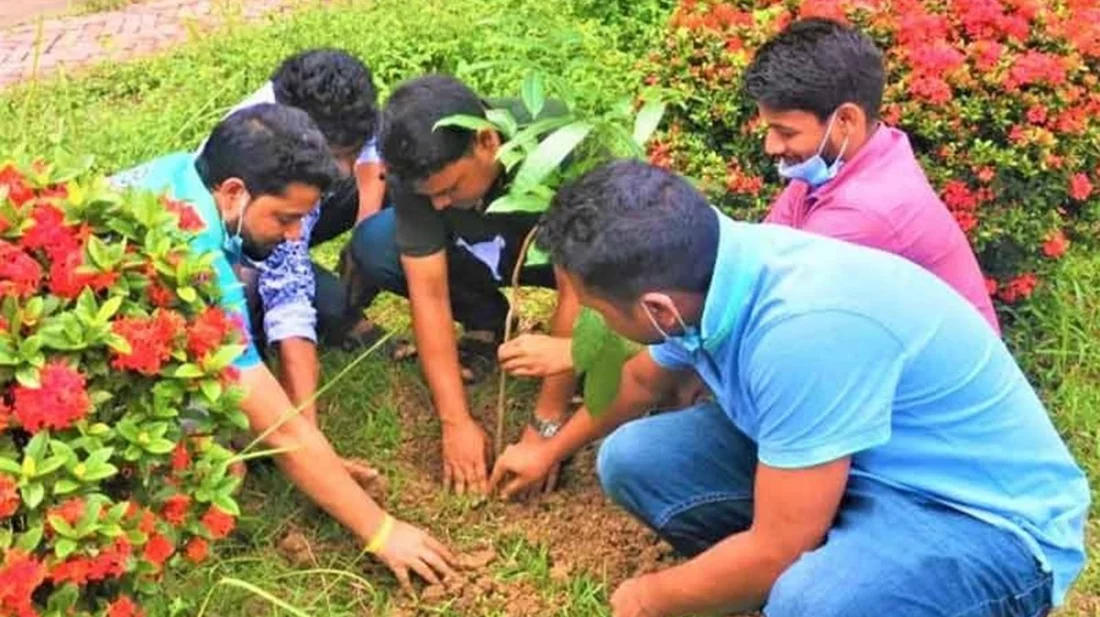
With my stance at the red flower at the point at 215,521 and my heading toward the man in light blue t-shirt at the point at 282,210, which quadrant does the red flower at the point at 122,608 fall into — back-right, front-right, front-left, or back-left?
back-left

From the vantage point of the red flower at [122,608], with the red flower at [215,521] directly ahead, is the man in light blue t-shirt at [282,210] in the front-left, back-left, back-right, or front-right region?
front-left

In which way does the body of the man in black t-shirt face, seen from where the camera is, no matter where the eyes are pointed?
toward the camera

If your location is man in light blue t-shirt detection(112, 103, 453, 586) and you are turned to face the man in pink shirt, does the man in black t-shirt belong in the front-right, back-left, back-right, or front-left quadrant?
front-left

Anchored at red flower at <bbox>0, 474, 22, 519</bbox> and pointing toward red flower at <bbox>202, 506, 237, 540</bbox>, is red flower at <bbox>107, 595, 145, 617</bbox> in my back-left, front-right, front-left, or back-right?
front-right

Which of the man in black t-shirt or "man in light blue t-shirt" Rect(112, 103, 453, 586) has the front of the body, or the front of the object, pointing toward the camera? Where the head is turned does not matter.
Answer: the man in black t-shirt

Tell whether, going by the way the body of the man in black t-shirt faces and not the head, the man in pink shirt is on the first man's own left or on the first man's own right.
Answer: on the first man's own left

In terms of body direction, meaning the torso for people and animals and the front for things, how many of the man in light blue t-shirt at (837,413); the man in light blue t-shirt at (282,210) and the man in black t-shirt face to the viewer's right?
1

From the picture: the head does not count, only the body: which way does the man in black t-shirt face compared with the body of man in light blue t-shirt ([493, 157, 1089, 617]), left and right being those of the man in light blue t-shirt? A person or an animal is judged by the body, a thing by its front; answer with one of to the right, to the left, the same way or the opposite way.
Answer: to the left

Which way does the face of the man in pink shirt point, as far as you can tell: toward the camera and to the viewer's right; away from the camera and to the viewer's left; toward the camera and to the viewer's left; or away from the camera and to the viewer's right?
toward the camera and to the viewer's left

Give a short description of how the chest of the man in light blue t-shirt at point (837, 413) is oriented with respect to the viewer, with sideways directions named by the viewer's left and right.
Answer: facing to the left of the viewer

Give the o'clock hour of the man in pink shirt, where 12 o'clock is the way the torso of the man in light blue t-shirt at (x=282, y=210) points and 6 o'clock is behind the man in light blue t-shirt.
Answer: The man in pink shirt is roughly at 12 o'clock from the man in light blue t-shirt.

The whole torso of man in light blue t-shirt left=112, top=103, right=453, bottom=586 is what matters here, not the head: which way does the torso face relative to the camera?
to the viewer's right

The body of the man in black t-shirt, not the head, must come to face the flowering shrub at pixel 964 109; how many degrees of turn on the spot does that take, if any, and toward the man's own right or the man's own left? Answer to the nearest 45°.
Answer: approximately 90° to the man's own left

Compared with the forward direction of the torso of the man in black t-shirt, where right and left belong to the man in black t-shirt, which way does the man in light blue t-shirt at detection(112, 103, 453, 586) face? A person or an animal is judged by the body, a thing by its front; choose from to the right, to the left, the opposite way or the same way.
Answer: to the left

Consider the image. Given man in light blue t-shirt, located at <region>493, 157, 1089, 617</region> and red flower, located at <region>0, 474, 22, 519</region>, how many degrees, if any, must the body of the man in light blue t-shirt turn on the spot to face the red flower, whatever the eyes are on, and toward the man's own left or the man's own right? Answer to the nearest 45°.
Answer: approximately 45° to the man's own left
